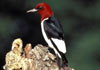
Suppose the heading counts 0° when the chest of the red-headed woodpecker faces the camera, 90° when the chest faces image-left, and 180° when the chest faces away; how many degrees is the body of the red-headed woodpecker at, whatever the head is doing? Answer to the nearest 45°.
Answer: approximately 90°
